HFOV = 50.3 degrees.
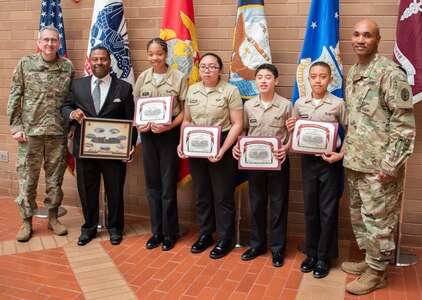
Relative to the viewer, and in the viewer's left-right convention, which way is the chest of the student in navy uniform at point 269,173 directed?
facing the viewer

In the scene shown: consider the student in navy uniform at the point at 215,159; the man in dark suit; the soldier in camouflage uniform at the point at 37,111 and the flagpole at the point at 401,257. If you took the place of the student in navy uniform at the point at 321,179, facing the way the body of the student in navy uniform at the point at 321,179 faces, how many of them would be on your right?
3

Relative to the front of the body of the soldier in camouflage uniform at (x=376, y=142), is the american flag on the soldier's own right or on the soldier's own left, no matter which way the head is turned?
on the soldier's own right

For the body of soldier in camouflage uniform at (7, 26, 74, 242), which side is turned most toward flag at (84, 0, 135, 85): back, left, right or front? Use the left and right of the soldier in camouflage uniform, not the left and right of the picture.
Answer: left

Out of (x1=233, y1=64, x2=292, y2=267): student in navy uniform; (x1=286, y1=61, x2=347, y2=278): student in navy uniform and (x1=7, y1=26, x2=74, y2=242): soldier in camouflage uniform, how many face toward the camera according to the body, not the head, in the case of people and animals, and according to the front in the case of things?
3

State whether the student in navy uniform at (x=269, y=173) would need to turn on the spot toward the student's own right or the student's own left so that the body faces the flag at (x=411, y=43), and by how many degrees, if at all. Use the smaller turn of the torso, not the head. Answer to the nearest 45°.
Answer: approximately 90° to the student's own left
